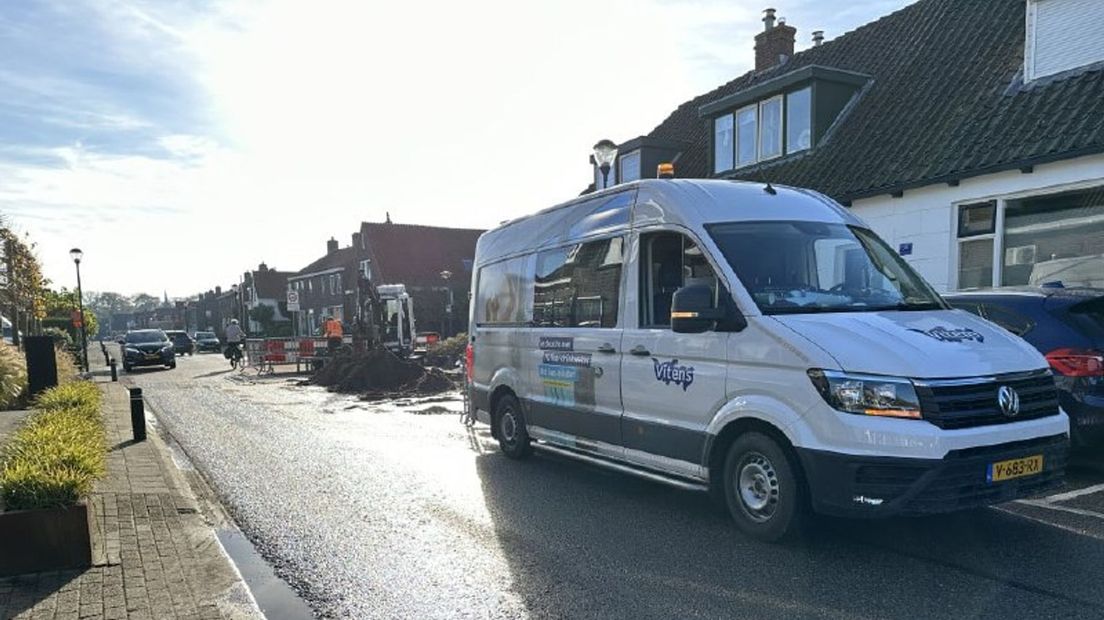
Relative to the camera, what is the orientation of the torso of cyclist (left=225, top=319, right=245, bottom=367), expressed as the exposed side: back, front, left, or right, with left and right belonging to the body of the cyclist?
back

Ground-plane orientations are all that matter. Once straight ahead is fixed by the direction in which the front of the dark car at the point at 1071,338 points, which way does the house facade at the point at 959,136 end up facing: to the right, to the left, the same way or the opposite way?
to the left

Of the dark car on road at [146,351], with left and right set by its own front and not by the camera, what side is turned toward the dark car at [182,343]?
back

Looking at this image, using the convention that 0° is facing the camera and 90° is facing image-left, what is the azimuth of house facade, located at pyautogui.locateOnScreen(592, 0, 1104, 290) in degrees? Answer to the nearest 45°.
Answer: approximately 45°

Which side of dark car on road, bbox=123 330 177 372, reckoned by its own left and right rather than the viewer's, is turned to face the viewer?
front

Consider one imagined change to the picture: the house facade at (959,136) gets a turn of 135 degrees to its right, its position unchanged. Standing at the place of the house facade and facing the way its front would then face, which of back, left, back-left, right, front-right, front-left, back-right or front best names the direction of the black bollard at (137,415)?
back-left

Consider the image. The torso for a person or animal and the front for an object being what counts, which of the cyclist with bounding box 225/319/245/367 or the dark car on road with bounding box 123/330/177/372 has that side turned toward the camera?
the dark car on road

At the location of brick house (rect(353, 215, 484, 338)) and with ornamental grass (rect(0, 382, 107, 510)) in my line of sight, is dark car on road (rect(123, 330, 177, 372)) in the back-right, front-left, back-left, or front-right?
front-right

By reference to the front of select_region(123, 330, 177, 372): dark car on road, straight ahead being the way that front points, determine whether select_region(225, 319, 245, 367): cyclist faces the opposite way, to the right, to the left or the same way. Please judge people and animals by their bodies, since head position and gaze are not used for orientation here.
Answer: the opposite way

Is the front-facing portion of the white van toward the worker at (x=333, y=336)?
no

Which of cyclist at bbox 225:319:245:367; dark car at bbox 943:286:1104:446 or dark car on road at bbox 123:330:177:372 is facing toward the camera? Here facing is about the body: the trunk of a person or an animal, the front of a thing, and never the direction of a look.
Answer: the dark car on road

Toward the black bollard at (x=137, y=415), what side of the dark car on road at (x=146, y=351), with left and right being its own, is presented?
front

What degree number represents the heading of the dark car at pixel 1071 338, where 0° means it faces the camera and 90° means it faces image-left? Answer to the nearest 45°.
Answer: approximately 135°
